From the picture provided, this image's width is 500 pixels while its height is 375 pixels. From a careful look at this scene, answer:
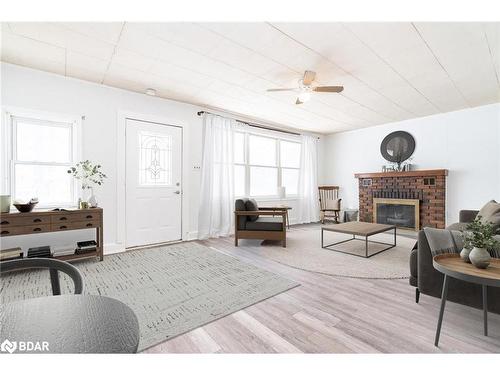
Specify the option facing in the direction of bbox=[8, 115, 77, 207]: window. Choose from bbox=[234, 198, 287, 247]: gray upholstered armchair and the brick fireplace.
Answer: the brick fireplace

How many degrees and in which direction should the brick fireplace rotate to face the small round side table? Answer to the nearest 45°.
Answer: approximately 45° to its left

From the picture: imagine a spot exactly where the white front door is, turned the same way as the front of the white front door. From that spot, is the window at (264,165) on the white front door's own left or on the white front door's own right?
on the white front door's own left

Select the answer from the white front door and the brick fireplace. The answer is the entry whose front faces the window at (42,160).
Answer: the brick fireplace

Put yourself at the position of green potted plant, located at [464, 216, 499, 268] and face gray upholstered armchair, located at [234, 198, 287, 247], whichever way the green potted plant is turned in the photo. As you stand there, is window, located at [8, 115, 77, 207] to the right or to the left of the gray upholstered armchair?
left
